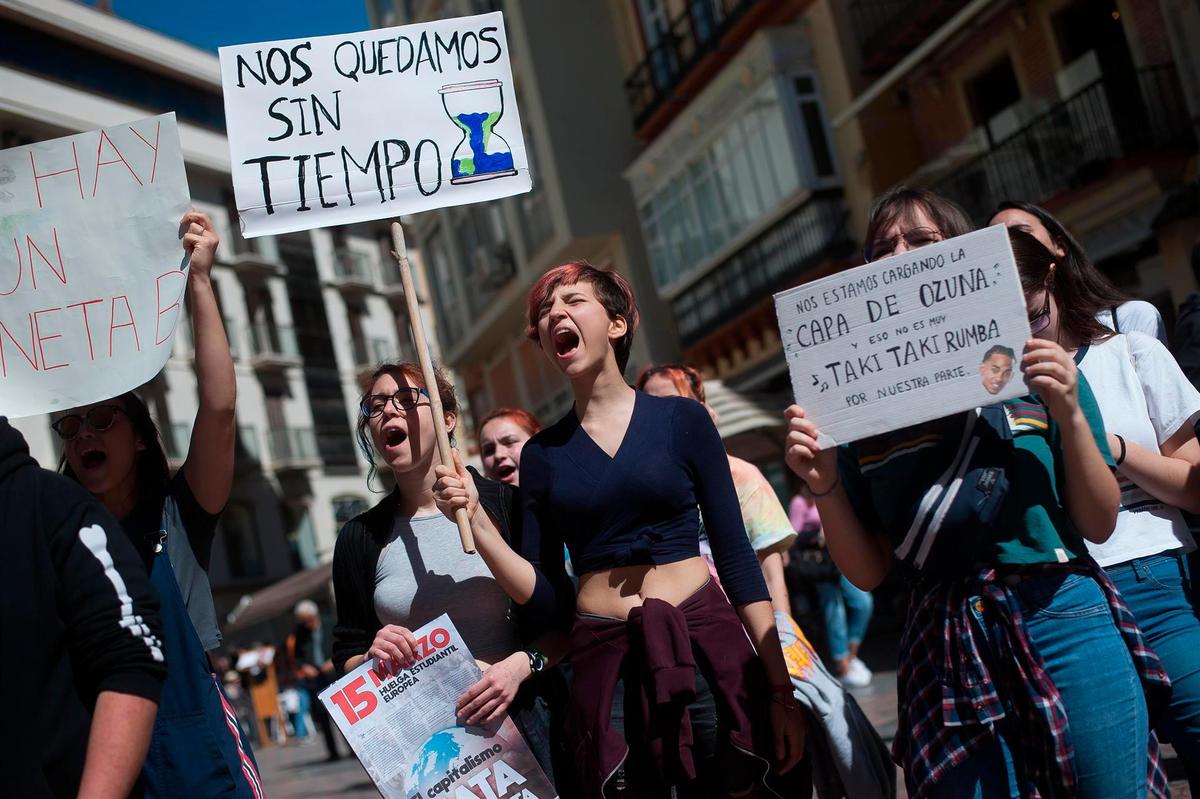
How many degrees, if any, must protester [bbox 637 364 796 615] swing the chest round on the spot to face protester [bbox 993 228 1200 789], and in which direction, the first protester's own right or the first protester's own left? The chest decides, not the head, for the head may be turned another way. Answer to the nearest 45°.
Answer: approximately 90° to the first protester's own left

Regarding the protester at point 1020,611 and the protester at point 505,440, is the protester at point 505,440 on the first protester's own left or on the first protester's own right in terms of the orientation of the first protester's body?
on the first protester's own right

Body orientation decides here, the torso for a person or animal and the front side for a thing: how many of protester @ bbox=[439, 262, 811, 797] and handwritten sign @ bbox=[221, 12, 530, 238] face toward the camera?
2

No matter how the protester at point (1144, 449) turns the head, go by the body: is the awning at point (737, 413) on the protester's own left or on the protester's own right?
on the protester's own right

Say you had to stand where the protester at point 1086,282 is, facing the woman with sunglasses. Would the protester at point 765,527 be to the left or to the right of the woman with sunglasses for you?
right

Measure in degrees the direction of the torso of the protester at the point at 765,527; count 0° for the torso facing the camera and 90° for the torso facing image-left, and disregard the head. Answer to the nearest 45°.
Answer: approximately 45°
